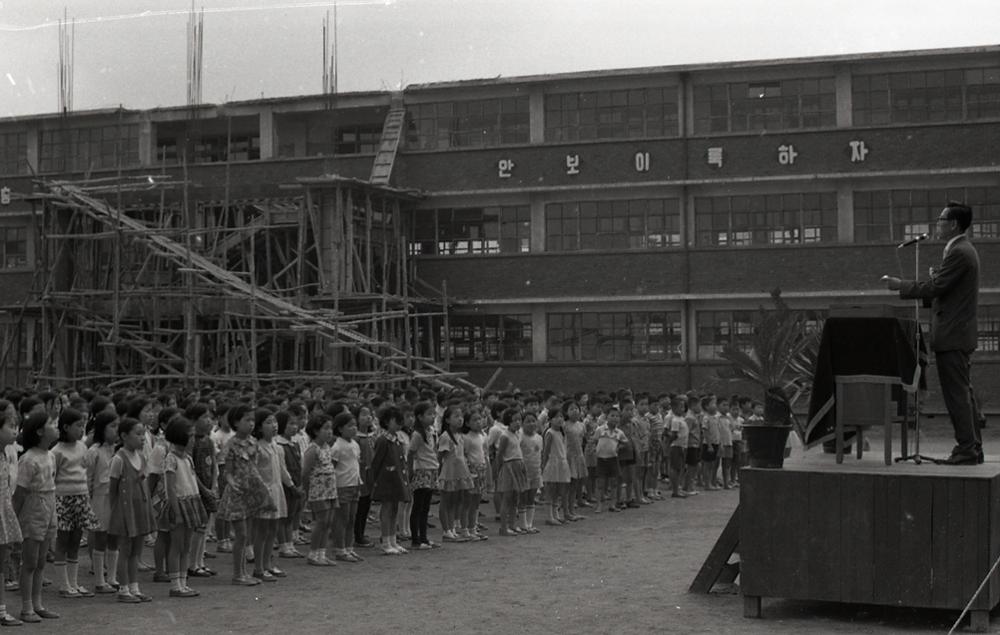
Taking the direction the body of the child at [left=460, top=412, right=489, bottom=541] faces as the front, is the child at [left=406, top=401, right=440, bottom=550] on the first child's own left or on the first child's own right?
on the first child's own right

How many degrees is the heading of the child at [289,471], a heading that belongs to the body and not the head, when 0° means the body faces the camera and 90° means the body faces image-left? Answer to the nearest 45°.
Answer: approximately 315°

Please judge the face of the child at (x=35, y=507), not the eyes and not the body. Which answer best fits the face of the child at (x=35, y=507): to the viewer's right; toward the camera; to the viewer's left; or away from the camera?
to the viewer's right

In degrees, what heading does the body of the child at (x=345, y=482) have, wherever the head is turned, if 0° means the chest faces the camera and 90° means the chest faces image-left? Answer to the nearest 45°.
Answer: approximately 315°

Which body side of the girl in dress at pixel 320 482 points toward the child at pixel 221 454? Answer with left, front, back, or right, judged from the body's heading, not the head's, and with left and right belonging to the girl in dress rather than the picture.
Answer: back

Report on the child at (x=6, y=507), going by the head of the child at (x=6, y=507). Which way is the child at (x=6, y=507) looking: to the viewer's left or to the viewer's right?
to the viewer's right

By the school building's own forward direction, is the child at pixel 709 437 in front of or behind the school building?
in front

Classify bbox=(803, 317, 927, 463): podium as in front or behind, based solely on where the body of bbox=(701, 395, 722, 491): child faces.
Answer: in front

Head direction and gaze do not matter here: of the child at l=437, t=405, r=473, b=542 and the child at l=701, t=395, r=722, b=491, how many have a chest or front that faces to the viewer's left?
0

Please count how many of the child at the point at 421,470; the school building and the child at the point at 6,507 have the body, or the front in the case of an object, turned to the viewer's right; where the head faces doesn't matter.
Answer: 2
